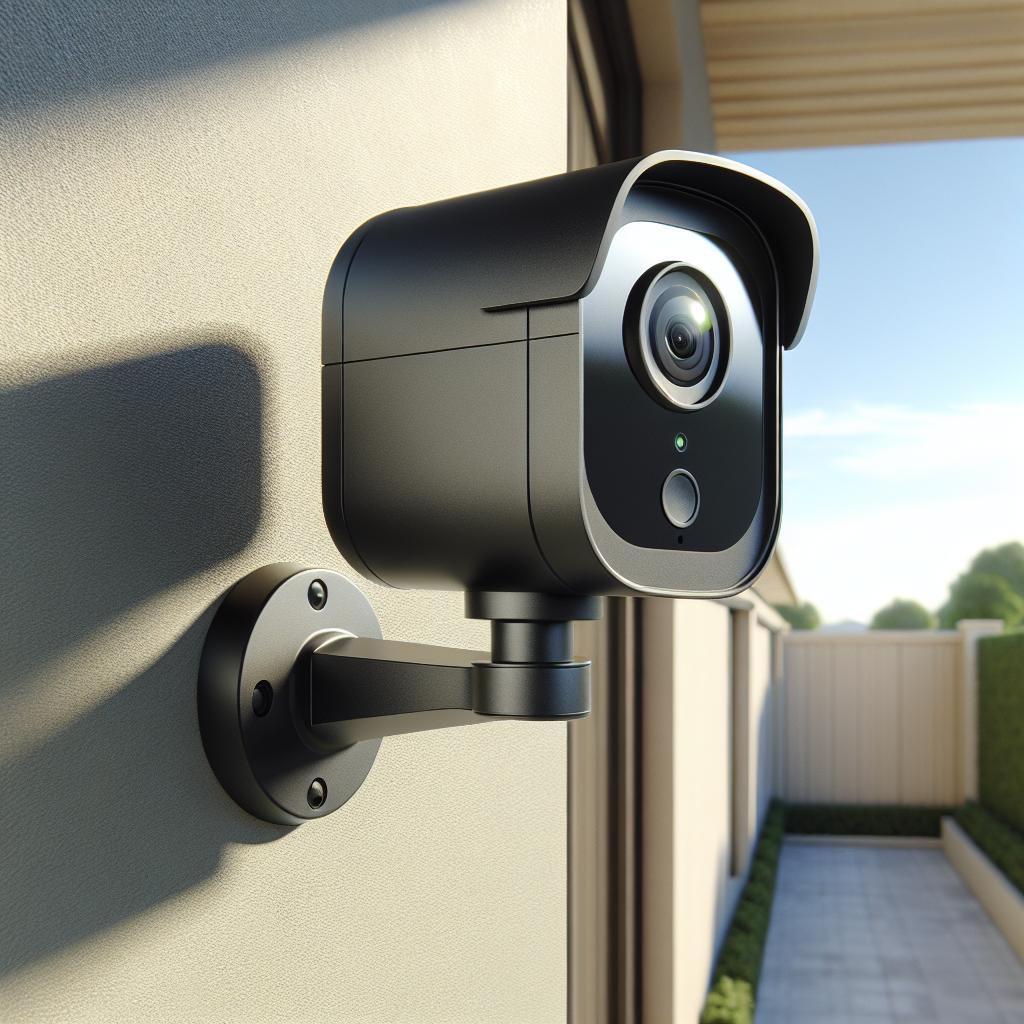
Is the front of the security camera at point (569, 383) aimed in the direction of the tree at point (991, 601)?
no

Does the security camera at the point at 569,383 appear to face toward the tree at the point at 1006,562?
no

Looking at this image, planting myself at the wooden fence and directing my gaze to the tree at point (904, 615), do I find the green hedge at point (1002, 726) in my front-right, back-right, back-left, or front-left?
back-right

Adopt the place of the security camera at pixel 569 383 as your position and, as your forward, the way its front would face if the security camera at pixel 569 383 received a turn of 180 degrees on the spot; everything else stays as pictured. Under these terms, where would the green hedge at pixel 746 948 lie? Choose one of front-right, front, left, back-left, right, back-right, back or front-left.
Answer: front-right

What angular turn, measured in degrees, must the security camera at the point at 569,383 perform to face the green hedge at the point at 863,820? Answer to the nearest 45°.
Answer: approximately 135° to its left

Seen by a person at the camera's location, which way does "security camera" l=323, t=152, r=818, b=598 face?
facing the viewer and to the right of the viewer

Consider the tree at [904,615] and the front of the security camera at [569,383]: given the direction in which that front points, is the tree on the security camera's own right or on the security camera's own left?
on the security camera's own left

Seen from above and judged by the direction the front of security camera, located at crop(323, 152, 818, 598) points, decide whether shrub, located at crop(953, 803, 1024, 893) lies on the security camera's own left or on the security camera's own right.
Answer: on the security camera's own left
